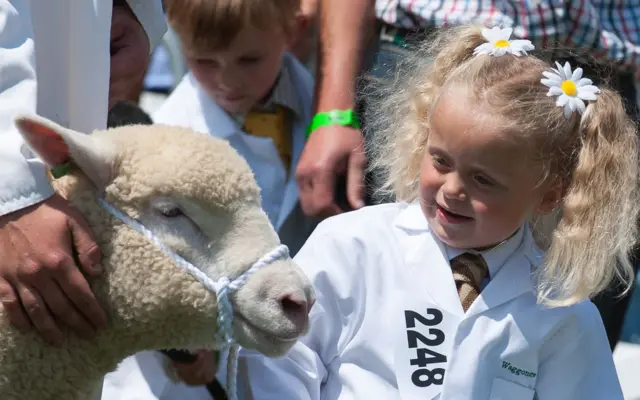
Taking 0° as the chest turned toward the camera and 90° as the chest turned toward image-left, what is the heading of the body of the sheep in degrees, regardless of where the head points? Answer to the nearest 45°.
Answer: approximately 270°

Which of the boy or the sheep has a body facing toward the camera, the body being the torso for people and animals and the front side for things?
the boy

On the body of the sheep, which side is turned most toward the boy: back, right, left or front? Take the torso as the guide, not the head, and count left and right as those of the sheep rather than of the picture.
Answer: left

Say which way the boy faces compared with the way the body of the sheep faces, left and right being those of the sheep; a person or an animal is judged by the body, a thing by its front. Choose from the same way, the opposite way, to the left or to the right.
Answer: to the right

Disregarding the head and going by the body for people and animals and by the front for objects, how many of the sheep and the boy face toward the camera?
1

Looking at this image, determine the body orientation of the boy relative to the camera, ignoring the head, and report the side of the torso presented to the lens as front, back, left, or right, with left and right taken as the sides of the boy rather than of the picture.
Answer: front

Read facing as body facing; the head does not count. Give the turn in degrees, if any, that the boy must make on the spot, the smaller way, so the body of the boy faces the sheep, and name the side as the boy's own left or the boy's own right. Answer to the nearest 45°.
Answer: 0° — they already face it
